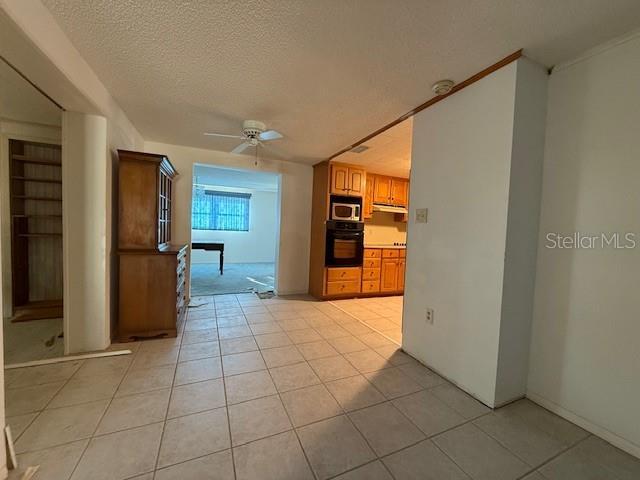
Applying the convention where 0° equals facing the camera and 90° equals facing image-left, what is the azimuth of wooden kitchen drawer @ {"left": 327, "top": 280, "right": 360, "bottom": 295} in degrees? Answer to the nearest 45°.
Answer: approximately 0°

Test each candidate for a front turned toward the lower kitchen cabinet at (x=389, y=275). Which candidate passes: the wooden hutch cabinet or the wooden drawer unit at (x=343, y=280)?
the wooden hutch cabinet

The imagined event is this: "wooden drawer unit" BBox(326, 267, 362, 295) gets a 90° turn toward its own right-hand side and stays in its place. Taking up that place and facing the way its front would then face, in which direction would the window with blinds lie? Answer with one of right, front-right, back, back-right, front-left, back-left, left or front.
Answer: front-right

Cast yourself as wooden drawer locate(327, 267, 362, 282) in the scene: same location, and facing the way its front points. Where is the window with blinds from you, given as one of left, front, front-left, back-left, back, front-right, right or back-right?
back-right

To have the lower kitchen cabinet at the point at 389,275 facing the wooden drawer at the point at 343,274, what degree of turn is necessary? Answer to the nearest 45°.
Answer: approximately 45° to its right

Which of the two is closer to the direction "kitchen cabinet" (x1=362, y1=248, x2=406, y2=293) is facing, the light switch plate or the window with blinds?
the light switch plate

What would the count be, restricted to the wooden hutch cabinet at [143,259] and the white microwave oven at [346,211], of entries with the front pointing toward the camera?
1

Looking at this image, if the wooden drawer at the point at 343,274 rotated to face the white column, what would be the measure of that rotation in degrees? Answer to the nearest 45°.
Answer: approximately 45° to its right

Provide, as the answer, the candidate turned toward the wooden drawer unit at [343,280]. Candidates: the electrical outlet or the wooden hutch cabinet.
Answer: the wooden hutch cabinet

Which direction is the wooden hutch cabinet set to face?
to the viewer's right

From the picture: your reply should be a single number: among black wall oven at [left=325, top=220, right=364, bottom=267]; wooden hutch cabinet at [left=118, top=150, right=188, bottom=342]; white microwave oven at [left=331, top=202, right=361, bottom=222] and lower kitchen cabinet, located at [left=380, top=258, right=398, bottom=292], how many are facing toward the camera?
3

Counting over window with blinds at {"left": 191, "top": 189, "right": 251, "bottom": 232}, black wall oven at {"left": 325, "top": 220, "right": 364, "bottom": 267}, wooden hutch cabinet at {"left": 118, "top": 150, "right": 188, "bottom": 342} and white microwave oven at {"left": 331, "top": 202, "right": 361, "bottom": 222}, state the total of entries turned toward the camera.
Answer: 3
